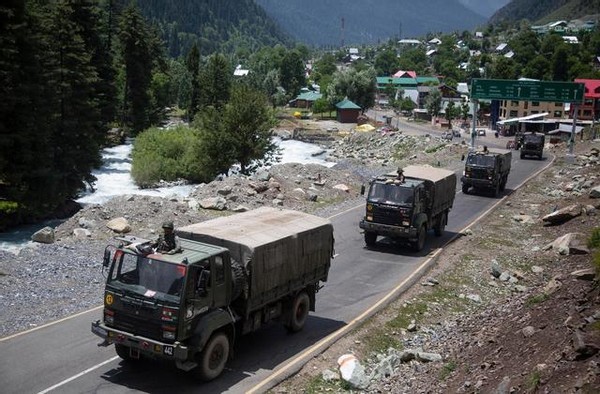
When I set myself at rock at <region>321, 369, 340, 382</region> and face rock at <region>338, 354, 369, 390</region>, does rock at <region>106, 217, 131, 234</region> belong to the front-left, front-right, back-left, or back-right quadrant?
back-left

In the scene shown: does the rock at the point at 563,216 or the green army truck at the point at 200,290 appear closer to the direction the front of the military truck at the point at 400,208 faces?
the green army truck

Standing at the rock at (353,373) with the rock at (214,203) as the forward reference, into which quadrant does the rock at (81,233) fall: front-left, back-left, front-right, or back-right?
front-left

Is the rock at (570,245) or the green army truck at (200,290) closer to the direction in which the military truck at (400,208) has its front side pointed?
the green army truck

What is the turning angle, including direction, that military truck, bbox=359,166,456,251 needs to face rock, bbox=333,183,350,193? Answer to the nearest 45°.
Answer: approximately 135° to its right

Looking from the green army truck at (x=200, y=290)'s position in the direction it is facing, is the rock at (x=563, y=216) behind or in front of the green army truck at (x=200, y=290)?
behind

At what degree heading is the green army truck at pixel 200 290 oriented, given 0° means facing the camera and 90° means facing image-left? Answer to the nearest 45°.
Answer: approximately 45°

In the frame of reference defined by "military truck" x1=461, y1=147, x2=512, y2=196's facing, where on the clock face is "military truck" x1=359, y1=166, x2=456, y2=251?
"military truck" x1=359, y1=166, x2=456, y2=251 is roughly at 11 o'clock from "military truck" x1=461, y1=147, x2=512, y2=196.

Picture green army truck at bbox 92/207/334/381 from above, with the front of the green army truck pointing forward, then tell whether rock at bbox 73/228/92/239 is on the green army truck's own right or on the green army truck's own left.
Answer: on the green army truck's own right

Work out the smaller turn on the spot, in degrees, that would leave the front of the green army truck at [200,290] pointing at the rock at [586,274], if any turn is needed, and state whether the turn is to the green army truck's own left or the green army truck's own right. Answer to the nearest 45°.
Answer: approximately 135° to the green army truck's own left

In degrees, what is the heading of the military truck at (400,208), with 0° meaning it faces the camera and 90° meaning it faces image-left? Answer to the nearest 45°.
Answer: approximately 45°

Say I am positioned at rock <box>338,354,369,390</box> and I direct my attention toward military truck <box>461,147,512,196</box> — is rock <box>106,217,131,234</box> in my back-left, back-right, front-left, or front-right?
front-left

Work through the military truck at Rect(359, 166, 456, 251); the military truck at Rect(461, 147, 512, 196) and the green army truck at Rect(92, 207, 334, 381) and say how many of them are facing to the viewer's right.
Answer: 0

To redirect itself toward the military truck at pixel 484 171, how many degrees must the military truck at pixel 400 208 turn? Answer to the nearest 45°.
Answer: approximately 135° to its right

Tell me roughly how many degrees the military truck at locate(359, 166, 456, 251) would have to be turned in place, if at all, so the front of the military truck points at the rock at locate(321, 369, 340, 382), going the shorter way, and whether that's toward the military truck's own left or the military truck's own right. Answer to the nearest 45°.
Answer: approximately 45° to the military truck's own left

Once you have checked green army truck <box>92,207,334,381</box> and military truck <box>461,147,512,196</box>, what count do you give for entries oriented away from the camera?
0

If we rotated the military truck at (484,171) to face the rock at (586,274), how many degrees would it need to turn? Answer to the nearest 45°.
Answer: approximately 45° to its left

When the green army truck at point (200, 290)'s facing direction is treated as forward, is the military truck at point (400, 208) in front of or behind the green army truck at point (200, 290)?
behind

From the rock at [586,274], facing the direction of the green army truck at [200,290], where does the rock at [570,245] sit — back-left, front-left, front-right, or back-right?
back-right

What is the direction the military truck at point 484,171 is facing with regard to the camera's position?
facing the viewer and to the left of the viewer
